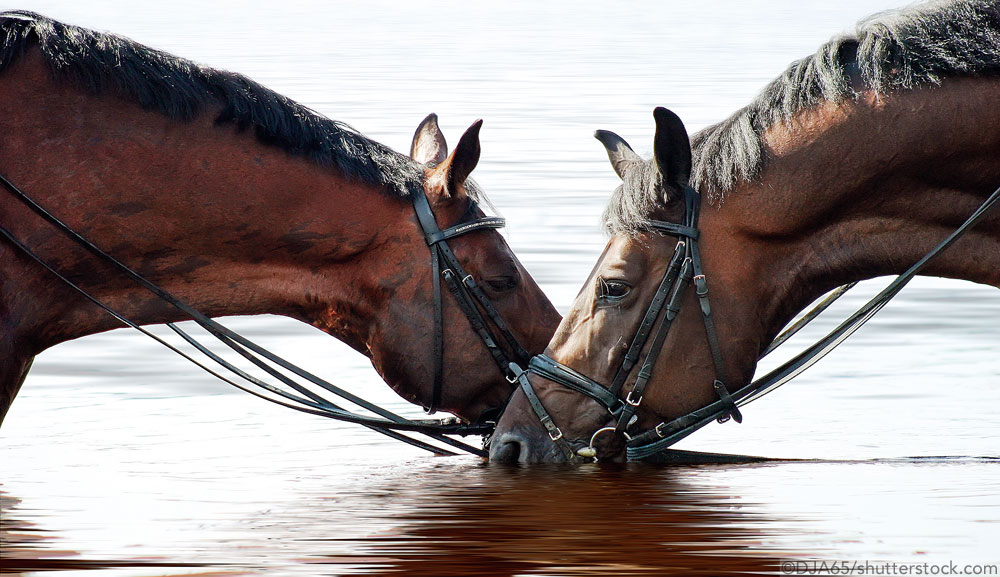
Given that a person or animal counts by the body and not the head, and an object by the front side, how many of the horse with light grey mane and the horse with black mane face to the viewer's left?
1

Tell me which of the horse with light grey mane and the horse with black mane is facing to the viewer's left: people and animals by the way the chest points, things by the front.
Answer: the horse with light grey mane

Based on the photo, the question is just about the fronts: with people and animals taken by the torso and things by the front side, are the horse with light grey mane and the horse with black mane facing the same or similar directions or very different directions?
very different directions

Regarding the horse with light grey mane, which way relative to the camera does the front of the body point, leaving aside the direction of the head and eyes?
to the viewer's left

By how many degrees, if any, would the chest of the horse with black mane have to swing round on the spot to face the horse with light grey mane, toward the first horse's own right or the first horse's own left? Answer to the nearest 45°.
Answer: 0° — it already faces it

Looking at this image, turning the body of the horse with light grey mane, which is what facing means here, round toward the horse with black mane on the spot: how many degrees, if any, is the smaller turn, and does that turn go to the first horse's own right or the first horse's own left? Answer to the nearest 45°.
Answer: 0° — it already faces it

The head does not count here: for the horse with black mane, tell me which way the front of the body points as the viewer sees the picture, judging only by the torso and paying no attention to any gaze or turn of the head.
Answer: to the viewer's right
